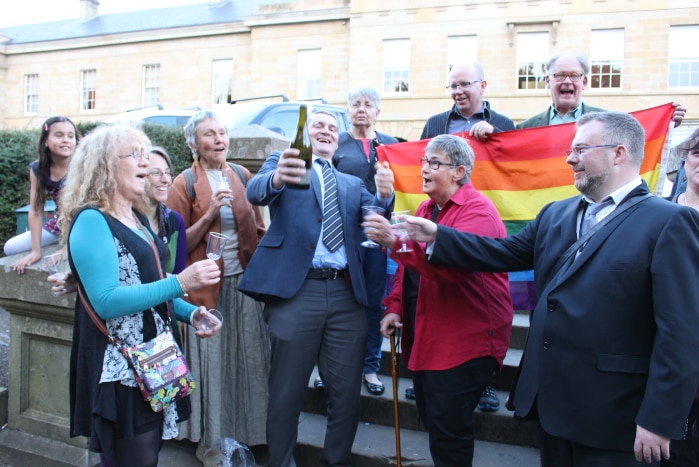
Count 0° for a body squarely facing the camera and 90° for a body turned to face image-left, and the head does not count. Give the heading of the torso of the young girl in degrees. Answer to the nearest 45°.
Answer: approximately 315°

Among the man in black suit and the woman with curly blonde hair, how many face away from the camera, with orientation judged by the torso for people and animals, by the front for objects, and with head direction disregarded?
0

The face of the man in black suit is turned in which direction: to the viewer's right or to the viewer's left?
to the viewer's left

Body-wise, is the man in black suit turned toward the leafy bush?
no

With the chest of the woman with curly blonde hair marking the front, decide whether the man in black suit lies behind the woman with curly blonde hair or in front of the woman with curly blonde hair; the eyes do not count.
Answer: in front

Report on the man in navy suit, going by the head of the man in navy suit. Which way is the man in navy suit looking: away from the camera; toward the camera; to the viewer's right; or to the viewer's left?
toward the camera
